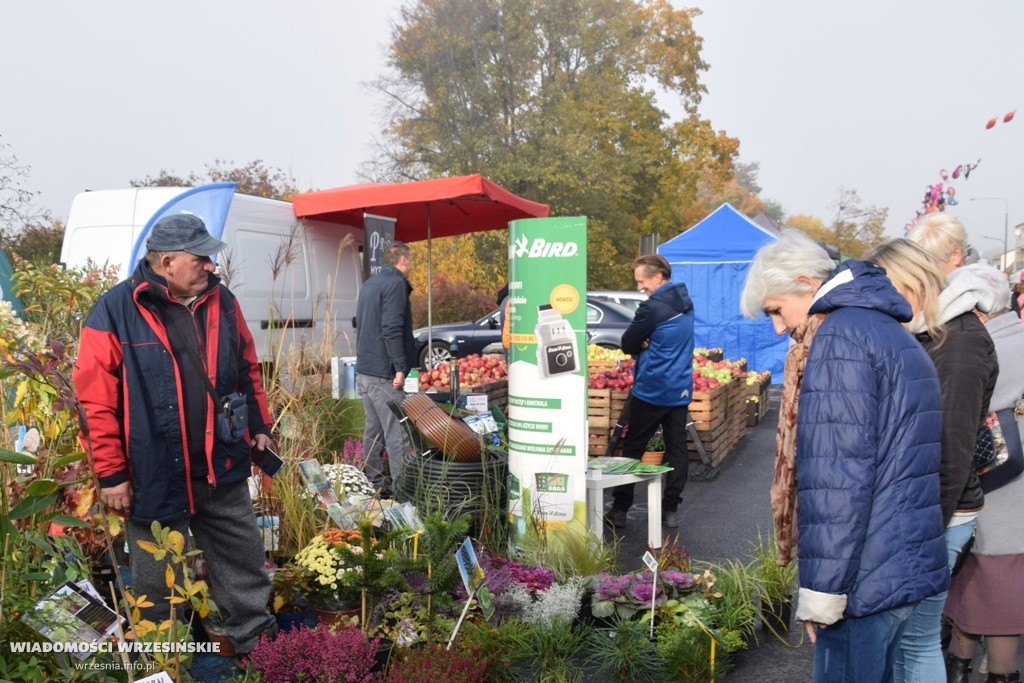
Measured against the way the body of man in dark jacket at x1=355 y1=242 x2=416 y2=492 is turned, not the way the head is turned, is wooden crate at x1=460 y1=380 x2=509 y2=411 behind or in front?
in front

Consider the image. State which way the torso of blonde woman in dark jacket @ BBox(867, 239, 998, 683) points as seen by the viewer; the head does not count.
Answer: to the viewer's left

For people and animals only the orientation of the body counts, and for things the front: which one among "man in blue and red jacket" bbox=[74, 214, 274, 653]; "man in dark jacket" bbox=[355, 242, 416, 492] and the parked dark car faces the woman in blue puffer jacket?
the man in blue and red jacket

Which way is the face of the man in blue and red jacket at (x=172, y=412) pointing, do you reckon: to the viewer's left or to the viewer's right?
to the viewer's right

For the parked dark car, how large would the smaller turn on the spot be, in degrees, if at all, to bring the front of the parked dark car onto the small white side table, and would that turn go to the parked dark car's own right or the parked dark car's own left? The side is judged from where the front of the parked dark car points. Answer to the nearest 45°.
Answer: approximately 90° to the parked dark car's own left

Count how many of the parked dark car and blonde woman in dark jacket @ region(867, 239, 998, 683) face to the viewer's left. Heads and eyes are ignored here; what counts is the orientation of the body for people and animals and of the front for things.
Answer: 2

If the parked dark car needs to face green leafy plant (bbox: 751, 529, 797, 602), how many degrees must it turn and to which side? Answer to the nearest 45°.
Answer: approximately 90° to its left

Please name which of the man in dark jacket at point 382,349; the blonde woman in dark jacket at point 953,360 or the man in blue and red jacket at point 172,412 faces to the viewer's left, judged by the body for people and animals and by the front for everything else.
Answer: the blonde woman in dark jacket

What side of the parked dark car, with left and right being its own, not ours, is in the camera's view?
left

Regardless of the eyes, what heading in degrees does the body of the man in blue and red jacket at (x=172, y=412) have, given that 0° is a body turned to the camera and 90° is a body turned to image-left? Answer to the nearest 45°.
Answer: approximately 315°

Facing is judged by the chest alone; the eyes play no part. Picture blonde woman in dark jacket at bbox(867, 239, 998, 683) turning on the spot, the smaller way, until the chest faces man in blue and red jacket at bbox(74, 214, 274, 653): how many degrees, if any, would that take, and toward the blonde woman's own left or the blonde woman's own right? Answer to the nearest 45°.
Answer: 0° — they already face them
